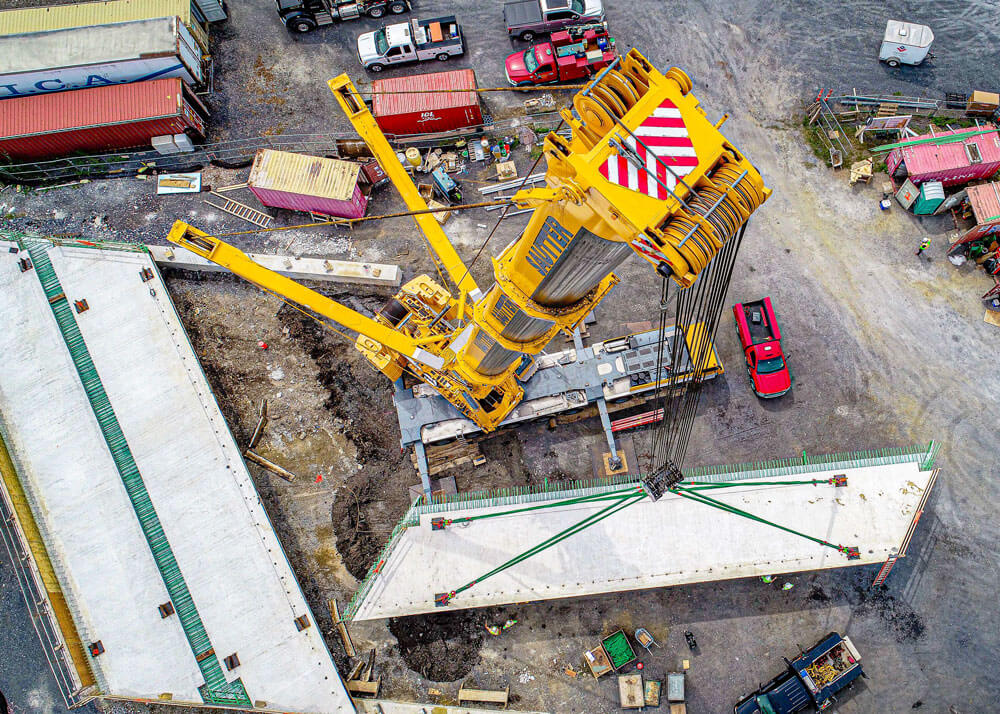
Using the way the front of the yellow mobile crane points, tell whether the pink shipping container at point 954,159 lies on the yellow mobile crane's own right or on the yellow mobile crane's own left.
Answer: on the yellow mobile crane's own left

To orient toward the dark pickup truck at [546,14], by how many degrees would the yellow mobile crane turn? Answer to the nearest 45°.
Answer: approximately 135° to its left

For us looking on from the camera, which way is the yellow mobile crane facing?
facing the viewer and to the right of the viewer

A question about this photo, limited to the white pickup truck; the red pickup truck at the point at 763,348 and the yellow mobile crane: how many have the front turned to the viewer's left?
1

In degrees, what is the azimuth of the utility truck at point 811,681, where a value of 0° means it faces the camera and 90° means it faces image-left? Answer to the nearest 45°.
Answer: approximately 45°

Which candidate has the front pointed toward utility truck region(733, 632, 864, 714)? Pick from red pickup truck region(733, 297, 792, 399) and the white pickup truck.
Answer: the red pickup truck

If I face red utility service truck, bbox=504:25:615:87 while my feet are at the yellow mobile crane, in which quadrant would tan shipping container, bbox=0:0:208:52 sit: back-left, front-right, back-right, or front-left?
front-left

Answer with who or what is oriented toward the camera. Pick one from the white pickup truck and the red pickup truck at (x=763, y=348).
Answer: the red pickup truck

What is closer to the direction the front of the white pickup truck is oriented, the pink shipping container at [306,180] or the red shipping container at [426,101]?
the pink shipping container

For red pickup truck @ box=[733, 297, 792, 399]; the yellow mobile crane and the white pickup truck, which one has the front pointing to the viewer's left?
the white pickup truck

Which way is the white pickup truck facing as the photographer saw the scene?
facing to the left of the viewer

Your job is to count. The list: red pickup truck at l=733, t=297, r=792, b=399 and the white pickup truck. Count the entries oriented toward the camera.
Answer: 1

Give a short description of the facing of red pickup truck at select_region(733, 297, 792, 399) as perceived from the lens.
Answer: facing the viewer

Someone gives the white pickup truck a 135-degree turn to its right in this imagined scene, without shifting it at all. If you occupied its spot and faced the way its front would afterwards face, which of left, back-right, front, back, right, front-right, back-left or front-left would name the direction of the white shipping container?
back-left

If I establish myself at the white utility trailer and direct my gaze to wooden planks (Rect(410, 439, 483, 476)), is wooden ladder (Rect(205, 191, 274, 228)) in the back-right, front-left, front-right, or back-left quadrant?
front-right
